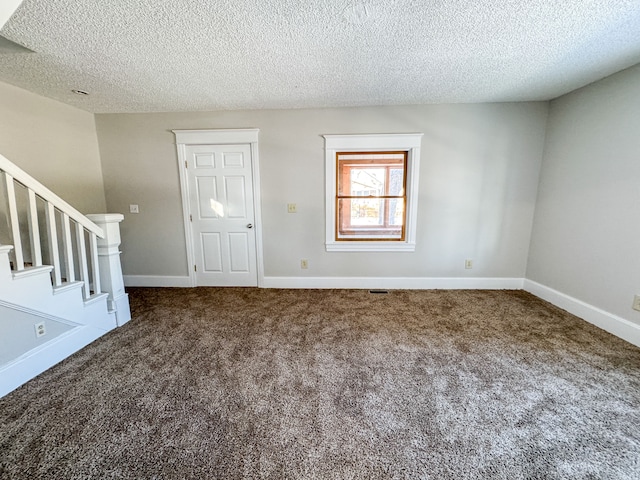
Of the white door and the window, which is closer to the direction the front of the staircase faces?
the white door

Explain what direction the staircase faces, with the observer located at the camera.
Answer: facing away from the viewer and to the right of the viewer

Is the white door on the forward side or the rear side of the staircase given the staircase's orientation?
on the forward side
